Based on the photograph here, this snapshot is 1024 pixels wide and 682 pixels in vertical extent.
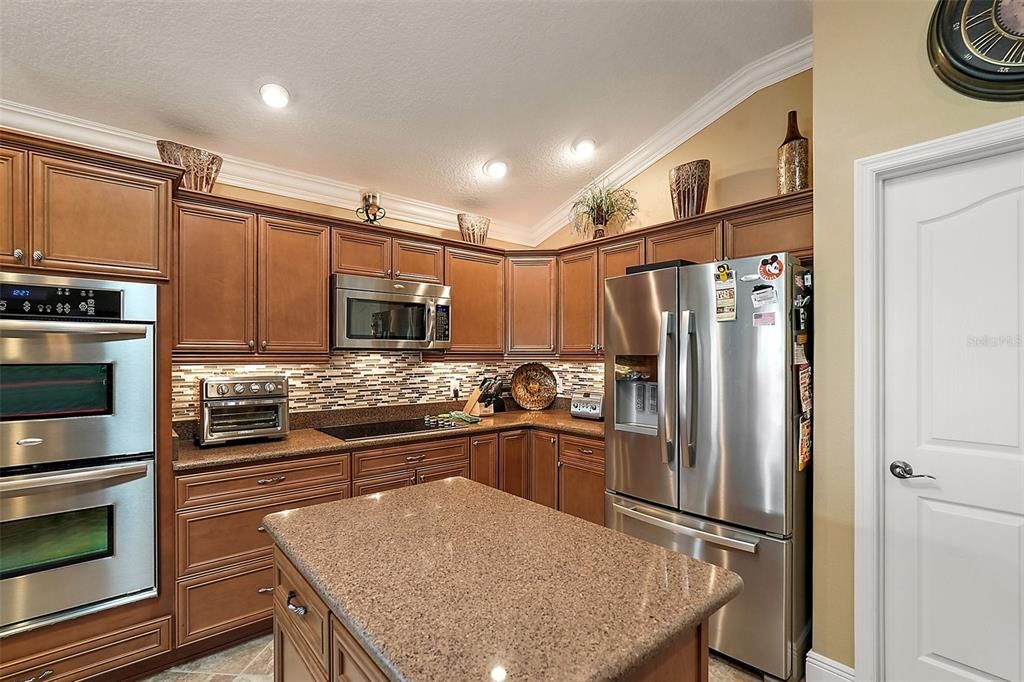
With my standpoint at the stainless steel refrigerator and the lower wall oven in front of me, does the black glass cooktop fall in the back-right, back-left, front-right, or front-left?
front-right

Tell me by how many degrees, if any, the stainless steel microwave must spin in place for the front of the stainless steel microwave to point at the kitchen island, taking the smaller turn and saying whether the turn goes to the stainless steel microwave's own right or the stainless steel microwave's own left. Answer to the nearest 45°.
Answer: approximately 45° to the stainless steel microwave's own right

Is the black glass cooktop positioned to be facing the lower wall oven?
no

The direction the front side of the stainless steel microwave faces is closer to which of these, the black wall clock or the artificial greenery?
the black wall clock

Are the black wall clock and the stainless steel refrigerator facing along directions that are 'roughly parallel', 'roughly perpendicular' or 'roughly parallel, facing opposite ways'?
roughly parallel

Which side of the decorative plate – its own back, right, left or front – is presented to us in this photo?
front

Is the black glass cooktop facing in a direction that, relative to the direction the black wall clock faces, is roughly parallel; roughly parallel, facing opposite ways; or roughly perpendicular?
roughly perpendicular

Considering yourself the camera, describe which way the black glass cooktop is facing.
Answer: facing the viewer and to the right of the viewer

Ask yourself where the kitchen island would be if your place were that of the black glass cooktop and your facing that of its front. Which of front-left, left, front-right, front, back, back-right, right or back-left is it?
front-right

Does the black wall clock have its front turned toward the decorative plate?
no

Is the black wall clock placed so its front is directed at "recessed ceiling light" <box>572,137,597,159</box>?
no
